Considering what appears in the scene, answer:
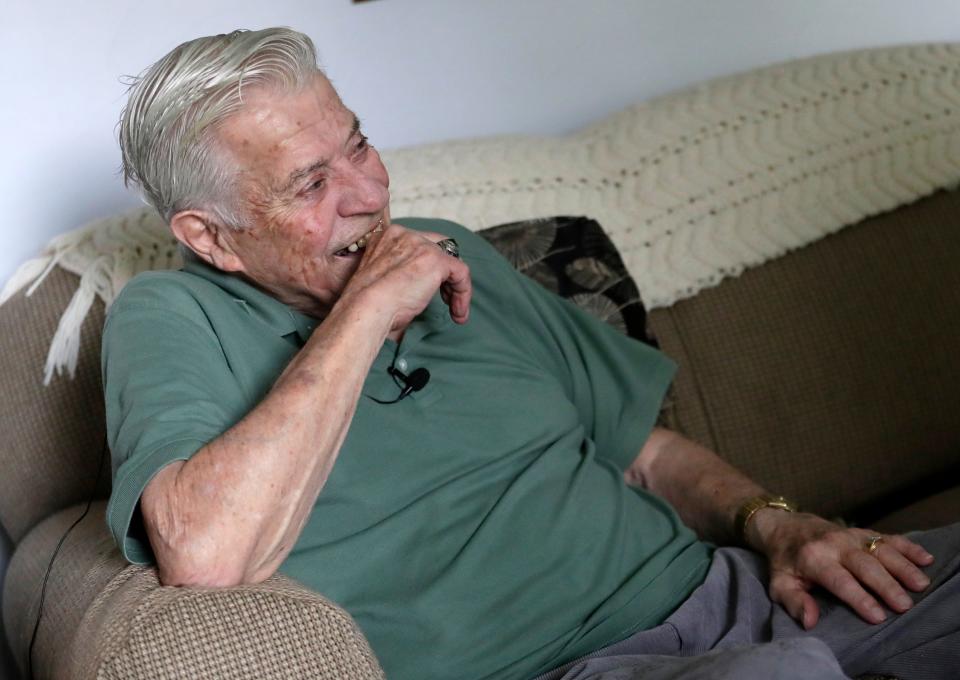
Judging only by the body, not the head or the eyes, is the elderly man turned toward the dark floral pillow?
no

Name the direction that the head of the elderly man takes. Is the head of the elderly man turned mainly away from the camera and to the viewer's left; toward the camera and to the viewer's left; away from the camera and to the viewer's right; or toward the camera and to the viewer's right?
toward the camera and to the viewer's right

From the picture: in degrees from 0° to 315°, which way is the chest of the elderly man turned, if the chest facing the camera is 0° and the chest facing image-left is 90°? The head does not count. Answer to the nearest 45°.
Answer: approximately 315°

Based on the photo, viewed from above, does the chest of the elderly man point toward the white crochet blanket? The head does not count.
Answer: no
